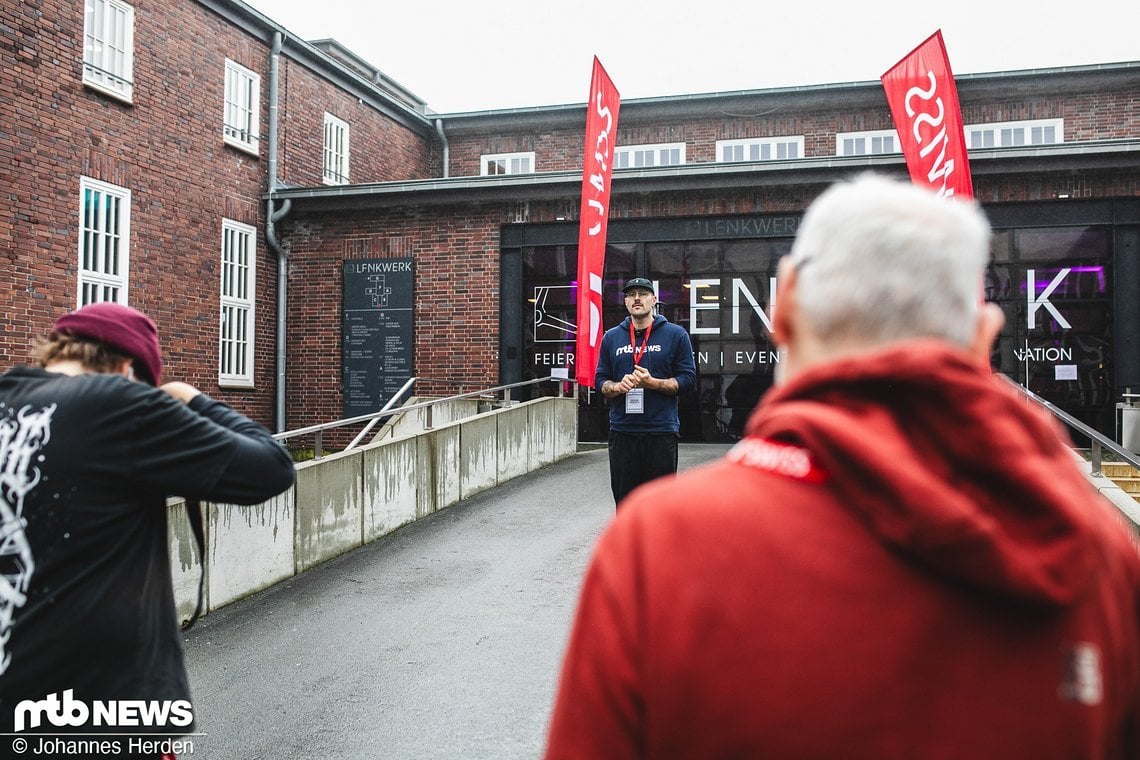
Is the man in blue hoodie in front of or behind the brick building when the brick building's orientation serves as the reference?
in front

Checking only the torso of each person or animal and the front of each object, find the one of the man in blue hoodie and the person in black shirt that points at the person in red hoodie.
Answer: the man in blue hoodie

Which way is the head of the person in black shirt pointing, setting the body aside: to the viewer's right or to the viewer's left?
to the viewer's right

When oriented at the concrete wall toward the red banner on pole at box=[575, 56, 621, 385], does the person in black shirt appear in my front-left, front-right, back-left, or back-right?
back-right

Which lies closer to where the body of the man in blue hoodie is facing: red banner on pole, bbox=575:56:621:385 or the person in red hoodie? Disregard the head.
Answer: the person in red hoodie

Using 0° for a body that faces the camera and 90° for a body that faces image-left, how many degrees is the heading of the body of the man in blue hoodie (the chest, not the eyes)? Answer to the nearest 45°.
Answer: approximately 0°

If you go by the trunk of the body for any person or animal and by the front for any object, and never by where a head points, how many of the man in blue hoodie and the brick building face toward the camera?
2

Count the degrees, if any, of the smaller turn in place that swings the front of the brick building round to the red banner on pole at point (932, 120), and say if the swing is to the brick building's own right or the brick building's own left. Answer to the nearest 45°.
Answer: approximately 45° to the brick building's own left

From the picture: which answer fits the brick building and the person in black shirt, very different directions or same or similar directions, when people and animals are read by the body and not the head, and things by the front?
very different directions

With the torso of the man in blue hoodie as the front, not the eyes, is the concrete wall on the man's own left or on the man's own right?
on the man's own right
